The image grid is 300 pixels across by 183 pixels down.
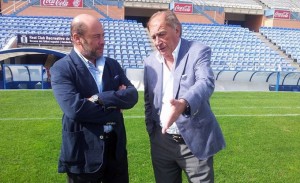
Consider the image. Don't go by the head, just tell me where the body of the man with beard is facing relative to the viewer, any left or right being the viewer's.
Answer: facing the viewer and to the right of the viewer
